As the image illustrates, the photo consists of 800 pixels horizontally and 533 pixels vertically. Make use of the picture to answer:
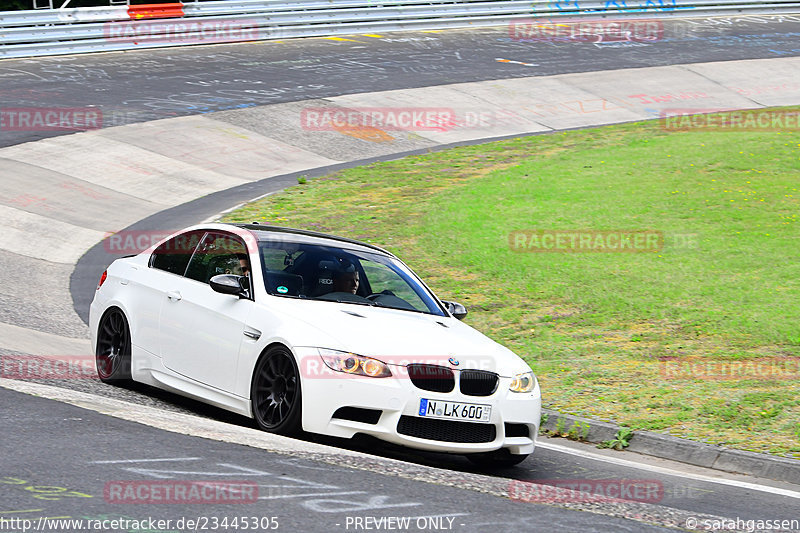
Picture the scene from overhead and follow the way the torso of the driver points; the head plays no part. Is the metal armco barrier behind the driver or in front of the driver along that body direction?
behind

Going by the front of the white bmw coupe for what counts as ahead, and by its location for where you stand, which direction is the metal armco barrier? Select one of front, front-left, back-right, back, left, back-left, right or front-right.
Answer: back-left

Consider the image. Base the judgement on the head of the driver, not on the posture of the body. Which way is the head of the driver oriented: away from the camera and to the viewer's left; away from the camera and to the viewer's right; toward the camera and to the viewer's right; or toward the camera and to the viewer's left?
toward the camera and to the viewer's right

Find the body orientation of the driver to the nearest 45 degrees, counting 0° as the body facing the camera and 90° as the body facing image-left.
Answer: approximately 315°
